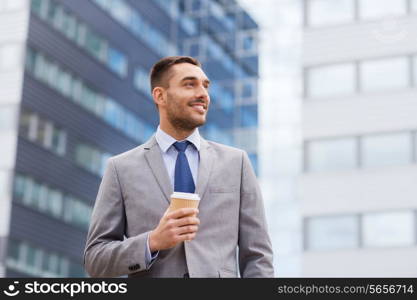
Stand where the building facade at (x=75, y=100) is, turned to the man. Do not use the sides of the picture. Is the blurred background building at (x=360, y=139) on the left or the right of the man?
left

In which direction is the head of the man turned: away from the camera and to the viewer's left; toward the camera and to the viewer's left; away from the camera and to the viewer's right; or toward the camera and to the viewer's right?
toward the camera and to the viewer's right

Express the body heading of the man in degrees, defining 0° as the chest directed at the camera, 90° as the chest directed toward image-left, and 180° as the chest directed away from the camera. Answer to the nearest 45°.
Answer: approximately 0°

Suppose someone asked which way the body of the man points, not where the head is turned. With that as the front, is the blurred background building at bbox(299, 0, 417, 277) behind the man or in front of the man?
behind

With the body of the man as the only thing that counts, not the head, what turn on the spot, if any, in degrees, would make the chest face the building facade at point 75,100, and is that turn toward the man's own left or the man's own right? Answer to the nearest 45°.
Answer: approximately 180°
